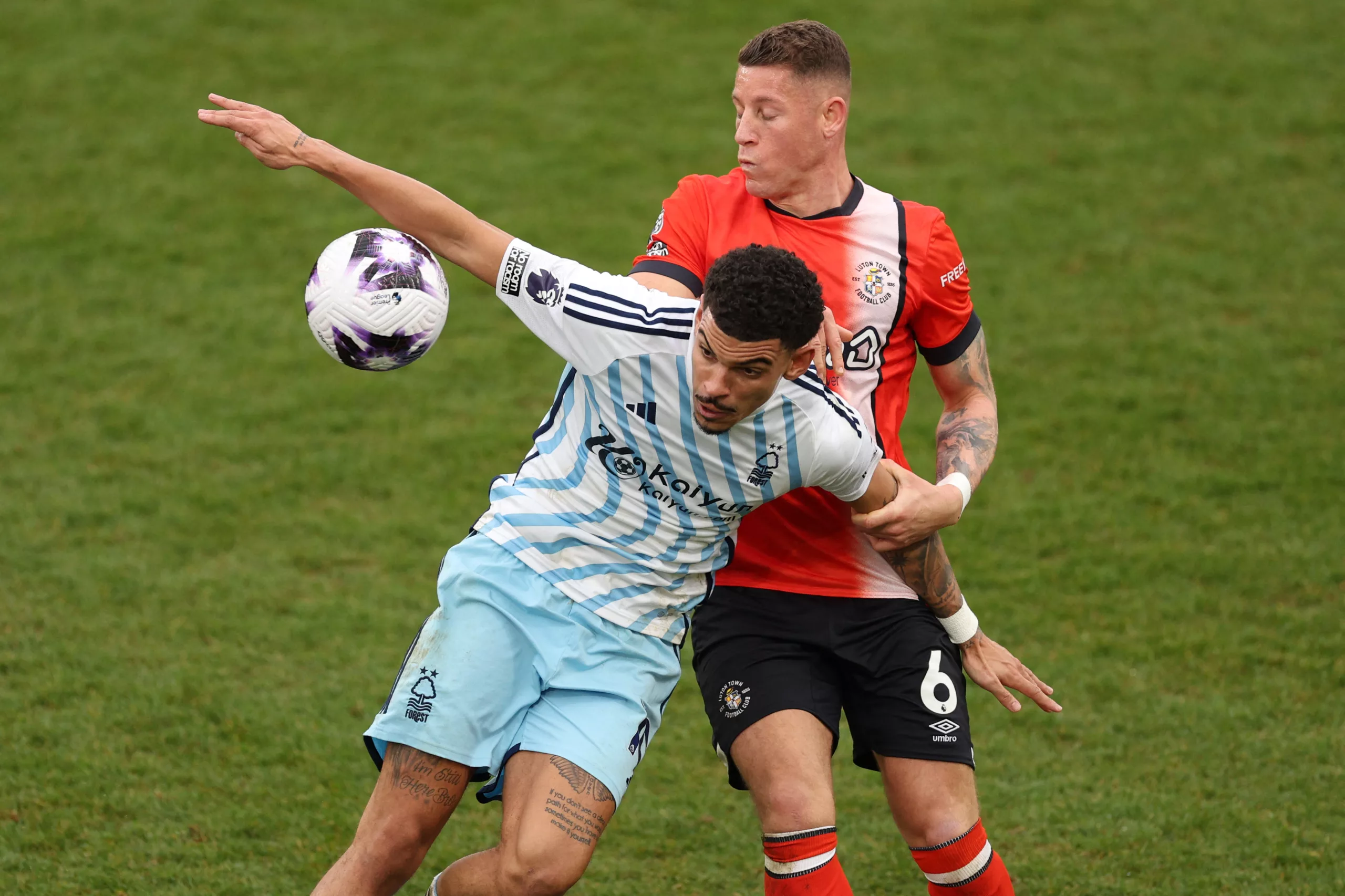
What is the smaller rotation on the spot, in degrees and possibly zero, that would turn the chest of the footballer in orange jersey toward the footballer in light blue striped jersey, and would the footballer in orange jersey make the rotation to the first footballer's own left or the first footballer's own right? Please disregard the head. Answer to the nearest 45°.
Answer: approximately 45° to the first footballer's own right

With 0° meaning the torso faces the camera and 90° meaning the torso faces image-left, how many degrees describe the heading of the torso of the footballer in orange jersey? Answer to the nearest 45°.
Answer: approximately 0°

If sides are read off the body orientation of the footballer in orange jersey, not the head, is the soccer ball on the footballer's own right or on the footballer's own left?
on the footballer's own right
